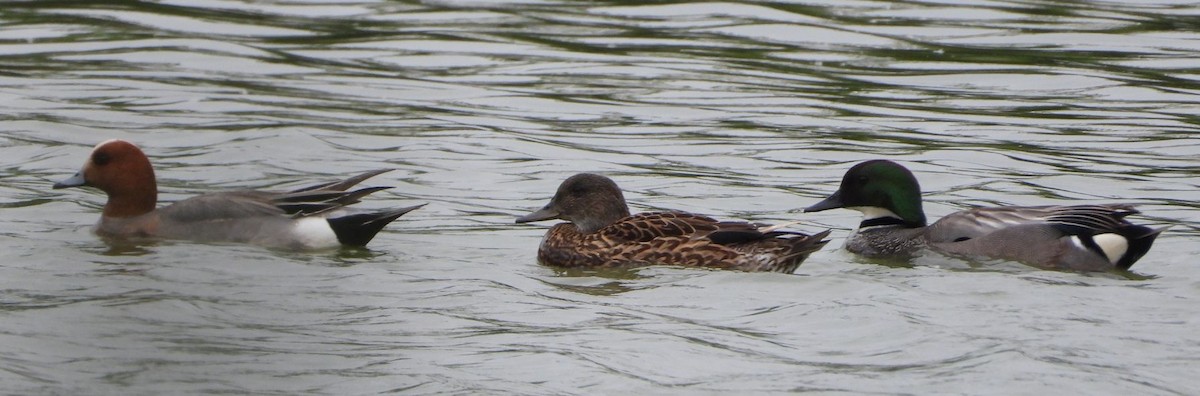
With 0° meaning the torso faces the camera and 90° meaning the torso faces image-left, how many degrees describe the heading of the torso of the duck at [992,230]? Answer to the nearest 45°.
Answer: approximately 90°

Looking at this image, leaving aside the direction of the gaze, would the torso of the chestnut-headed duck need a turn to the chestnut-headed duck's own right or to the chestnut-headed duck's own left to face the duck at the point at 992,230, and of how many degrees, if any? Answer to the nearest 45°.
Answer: approximately 180°

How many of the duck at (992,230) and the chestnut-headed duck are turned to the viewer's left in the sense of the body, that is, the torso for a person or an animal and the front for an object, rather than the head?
2

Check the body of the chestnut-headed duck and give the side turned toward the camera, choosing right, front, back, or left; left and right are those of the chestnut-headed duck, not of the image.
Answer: left

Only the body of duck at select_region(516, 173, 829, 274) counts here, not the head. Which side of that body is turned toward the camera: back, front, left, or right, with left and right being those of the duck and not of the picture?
left

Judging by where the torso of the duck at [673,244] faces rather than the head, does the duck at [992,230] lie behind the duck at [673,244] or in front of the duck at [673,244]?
behind

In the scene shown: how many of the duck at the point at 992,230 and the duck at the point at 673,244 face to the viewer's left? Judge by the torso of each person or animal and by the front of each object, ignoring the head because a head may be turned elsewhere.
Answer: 2
